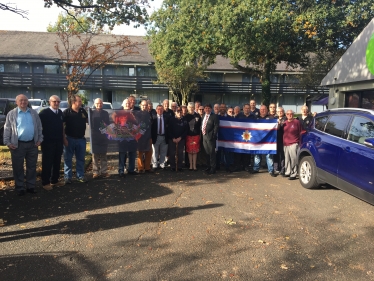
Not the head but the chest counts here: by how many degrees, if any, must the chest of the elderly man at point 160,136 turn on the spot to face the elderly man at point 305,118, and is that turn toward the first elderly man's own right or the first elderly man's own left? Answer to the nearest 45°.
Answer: approximately 90° to the first elderly man's own left

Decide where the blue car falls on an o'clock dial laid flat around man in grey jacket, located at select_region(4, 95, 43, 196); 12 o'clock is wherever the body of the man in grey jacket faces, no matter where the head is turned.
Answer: The blue car is roughly at 10 o'clock from the man in grey jacket.

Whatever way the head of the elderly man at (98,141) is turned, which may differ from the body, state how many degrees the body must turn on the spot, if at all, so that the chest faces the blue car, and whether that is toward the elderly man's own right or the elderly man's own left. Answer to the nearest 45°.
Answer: approximately 45° to the elderly man's own left

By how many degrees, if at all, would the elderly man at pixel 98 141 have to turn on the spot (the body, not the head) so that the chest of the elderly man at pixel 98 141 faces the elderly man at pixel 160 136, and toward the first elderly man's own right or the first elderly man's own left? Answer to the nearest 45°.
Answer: approximately 90° to the first elderly man's own left

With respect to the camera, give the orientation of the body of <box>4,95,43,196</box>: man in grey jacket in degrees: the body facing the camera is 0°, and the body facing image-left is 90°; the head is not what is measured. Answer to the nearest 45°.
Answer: approximately 0°

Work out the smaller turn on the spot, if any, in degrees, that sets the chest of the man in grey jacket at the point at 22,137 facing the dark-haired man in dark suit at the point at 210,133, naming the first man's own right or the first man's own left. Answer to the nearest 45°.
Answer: approximately 90° to the first man's own left

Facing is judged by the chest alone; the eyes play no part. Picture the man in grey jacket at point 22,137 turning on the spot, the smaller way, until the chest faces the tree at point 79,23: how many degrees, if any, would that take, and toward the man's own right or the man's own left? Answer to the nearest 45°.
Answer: approximately 180°
